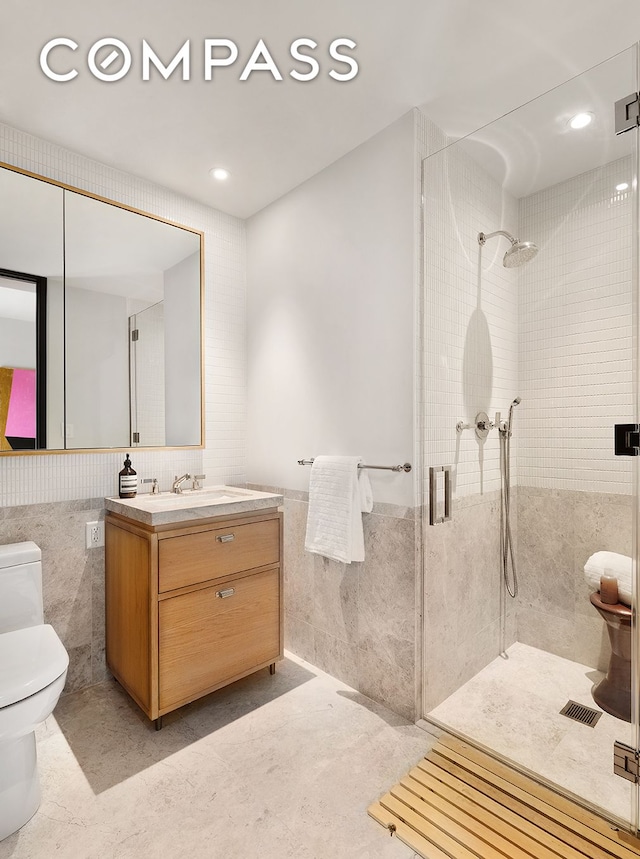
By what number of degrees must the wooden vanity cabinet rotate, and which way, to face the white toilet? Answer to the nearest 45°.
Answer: approximately 90° to its right

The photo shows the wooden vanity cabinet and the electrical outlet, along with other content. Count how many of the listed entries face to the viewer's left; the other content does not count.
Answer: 0

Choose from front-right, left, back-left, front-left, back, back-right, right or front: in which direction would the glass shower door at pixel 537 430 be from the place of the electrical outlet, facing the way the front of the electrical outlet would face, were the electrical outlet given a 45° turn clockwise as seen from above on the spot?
front-left

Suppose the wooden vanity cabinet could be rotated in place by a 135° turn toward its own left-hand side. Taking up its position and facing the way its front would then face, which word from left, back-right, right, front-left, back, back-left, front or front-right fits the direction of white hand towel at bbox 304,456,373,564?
right

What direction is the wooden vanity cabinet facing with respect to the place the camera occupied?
facing the viewer and to the right of the viewer
